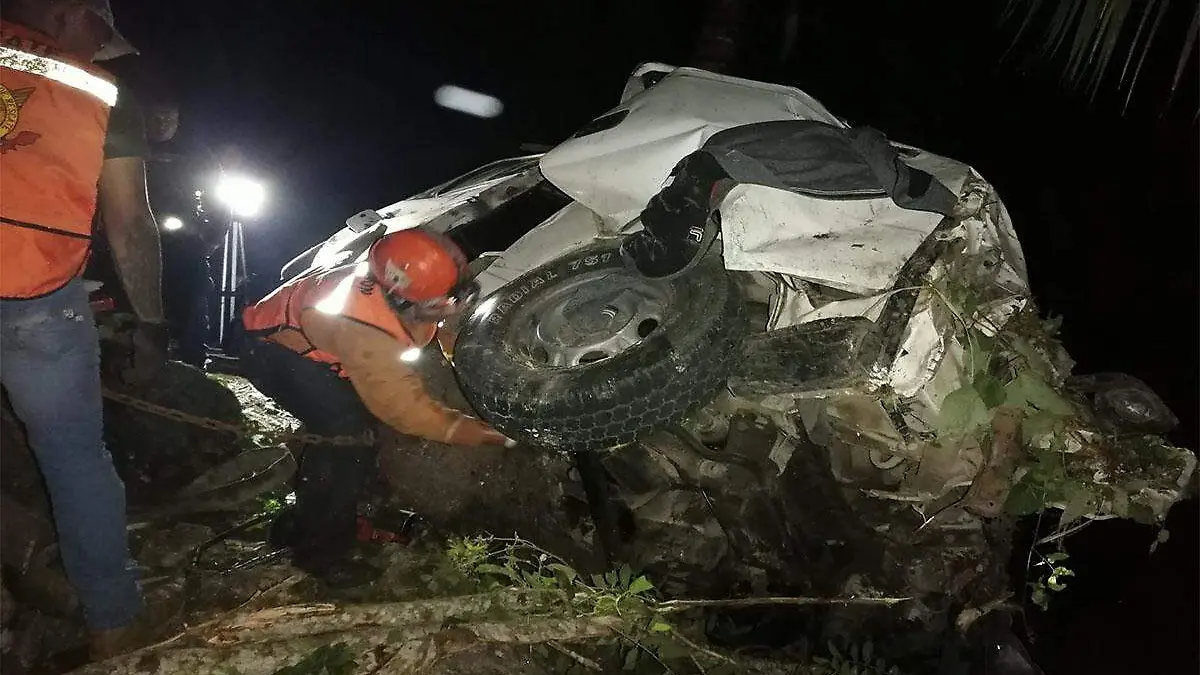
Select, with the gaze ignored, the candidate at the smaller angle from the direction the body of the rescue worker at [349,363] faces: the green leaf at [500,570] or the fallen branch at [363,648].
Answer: the green leaf

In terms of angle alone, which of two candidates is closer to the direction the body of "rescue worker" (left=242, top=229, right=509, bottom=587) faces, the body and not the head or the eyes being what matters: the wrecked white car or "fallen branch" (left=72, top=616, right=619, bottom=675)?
the wrecked white car

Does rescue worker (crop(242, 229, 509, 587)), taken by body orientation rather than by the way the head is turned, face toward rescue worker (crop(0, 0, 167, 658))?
no

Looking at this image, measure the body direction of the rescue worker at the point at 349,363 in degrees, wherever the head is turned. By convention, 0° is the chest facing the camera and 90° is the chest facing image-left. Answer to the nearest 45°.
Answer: approximately 270°

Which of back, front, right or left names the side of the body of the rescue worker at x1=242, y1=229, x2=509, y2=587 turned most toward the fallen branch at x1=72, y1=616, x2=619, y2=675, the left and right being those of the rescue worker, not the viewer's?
right

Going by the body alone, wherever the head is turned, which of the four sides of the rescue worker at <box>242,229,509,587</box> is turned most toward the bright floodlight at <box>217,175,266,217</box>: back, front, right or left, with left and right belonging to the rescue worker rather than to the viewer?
left

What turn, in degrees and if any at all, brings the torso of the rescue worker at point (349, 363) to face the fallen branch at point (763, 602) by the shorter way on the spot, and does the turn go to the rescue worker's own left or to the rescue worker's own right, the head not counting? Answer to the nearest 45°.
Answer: approximately 45° to the rescue worker's own right

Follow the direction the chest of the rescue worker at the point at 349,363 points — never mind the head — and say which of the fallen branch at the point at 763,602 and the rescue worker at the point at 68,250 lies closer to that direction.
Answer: the fallen branch

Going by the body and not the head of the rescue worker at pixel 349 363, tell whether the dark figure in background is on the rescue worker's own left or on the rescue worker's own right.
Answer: on the rescue worker's own left

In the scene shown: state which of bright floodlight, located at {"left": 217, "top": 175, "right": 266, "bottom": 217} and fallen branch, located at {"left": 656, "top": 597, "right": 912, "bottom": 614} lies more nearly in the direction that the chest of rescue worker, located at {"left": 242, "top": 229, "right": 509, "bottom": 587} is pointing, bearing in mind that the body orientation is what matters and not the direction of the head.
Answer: the fallen branch

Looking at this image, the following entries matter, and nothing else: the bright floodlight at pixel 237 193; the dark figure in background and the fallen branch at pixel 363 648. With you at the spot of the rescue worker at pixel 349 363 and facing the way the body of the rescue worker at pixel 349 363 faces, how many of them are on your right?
1

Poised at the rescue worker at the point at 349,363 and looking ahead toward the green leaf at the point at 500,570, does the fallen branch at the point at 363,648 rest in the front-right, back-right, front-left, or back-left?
front-right

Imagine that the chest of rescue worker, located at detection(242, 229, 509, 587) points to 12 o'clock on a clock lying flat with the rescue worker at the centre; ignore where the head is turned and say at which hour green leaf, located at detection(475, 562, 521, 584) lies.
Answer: The green leaf is roughly at 2 o'clock from the rescue worker.
